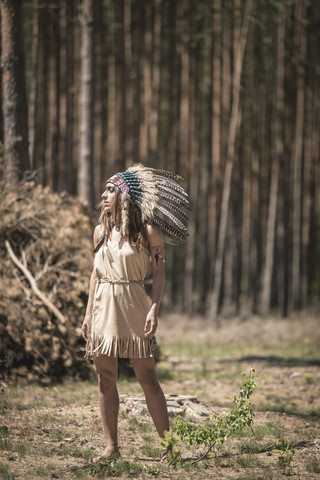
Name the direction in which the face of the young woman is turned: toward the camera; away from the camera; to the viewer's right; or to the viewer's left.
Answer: to the viewer's left

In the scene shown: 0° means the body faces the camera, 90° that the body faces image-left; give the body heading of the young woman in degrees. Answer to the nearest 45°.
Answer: approximately 45°

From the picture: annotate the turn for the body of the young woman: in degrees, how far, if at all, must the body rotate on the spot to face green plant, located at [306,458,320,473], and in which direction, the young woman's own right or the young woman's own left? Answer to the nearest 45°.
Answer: approximately 135° to the young woman's own left

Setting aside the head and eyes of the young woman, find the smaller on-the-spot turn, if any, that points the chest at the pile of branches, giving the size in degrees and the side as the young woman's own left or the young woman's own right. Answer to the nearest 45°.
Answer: approximately 135° to the young woman's own right
